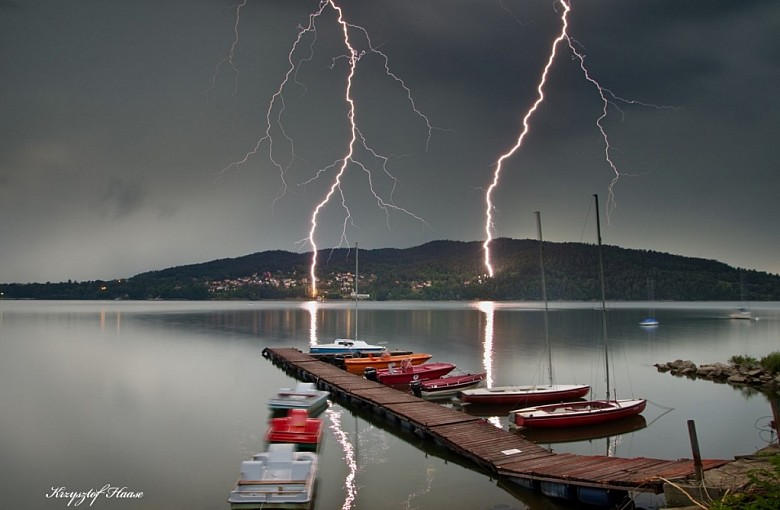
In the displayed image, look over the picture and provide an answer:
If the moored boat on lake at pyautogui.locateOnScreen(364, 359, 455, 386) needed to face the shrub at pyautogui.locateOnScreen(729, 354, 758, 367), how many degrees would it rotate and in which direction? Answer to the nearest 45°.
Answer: approximately 45° to its right

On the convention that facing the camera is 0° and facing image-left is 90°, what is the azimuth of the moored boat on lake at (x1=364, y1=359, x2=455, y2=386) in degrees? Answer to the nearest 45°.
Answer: approximately 225°

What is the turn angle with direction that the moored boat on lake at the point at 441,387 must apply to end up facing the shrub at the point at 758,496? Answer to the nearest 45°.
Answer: approximately 135° to its right

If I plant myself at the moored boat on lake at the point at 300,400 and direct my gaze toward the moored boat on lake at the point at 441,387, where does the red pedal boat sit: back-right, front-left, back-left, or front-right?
back-right

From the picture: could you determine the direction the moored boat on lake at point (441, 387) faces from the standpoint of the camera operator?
facing away from the viewer and to the right of the viewer

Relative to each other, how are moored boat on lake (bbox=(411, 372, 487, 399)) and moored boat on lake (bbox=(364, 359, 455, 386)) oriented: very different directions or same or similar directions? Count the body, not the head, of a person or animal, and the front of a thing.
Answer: same or similar directions

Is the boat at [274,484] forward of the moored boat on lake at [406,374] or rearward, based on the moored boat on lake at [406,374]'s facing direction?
rearward

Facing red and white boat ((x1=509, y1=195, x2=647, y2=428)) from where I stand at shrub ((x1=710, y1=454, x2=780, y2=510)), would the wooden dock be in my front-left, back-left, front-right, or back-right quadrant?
front-left

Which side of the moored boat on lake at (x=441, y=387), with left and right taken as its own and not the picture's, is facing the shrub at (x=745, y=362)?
front

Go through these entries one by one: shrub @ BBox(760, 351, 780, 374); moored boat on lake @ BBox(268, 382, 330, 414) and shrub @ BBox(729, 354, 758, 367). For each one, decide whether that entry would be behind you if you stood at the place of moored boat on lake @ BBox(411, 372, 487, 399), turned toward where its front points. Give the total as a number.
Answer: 1
